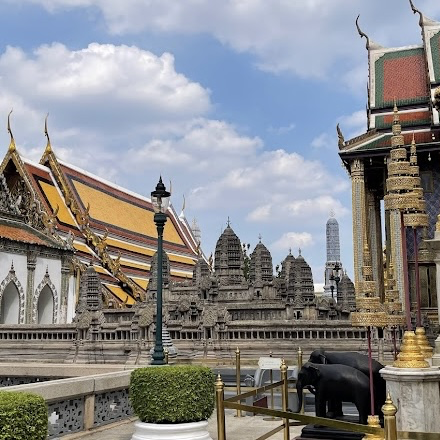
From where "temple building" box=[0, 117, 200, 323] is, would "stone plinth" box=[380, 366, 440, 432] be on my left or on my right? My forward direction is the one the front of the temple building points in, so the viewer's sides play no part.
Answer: on my left

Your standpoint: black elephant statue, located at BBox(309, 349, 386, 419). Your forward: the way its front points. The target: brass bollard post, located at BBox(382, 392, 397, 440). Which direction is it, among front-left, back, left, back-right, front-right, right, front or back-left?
left

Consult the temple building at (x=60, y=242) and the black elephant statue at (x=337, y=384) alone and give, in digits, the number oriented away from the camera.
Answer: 0

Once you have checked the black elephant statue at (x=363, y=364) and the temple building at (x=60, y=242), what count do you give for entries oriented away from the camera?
0

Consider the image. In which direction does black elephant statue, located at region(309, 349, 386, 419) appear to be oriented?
to the viewer's left

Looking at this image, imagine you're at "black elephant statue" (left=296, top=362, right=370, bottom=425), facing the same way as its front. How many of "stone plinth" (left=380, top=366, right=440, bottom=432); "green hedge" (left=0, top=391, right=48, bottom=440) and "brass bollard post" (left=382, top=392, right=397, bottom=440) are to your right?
0

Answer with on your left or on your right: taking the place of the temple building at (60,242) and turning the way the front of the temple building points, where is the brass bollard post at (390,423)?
on your left

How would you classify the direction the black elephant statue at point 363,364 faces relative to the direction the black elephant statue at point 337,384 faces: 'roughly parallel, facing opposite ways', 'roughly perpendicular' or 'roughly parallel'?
roughly parallel

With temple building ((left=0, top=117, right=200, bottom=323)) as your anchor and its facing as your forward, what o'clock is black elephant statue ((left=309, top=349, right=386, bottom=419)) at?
The black elephant statue is roughly at 10 o'clock from the temple building.

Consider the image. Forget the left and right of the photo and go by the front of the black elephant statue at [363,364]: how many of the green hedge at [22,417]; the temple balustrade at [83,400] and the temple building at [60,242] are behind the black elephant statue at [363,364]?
0

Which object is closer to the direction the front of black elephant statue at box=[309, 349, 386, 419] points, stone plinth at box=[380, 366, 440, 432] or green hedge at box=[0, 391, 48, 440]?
the green hedge

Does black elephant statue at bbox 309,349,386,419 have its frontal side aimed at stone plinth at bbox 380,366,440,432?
no

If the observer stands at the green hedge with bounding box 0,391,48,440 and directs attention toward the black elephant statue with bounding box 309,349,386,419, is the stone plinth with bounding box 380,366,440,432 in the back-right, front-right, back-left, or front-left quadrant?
front-right

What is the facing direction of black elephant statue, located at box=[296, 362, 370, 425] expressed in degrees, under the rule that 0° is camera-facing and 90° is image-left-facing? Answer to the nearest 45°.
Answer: approximately 90°

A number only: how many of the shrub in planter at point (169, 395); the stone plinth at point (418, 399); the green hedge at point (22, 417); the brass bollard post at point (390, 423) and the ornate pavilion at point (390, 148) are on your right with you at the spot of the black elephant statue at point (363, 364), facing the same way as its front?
1

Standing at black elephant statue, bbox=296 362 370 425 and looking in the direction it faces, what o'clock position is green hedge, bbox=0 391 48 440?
The green hedge is roughly at 10 o'clock from the black elephant statue.

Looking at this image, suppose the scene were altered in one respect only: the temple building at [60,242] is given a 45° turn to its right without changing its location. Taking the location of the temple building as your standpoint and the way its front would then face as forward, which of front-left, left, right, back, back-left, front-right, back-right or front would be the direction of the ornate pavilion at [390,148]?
back-left

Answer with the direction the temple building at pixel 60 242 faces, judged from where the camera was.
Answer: facing the viewer and to the left of the viewer

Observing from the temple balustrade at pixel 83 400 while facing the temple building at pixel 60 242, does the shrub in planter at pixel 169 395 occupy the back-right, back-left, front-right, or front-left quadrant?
back-right
